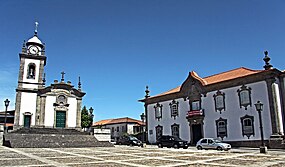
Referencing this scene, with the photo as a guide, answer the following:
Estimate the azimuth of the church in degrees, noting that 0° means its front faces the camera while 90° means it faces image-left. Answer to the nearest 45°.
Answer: approximately 0°

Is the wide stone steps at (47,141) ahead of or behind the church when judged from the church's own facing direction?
ahead

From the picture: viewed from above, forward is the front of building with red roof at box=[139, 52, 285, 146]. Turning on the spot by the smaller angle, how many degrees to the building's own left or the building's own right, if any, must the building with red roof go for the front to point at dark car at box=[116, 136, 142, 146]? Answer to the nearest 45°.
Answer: approximately 45° to the building's own right

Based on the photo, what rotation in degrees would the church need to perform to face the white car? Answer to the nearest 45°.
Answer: approximately 45° to its left

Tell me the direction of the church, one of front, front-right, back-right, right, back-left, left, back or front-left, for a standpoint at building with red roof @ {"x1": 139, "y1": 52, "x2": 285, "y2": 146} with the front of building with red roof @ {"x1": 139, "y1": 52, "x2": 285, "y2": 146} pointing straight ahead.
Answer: front-right

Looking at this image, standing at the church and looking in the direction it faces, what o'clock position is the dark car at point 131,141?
The dark car is roughly at 10 o'clock from the church.

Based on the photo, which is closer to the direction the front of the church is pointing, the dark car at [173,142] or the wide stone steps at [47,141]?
the wide stone steps

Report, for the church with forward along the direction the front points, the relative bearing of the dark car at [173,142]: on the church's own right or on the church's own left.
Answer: on the church's own left

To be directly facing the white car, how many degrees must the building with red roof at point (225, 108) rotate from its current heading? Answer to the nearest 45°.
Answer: approximately 45° to its left

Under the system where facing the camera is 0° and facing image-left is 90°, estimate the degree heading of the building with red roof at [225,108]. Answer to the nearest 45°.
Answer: approximately 45°

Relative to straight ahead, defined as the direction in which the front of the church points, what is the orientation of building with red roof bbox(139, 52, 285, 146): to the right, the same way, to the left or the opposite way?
to the right
